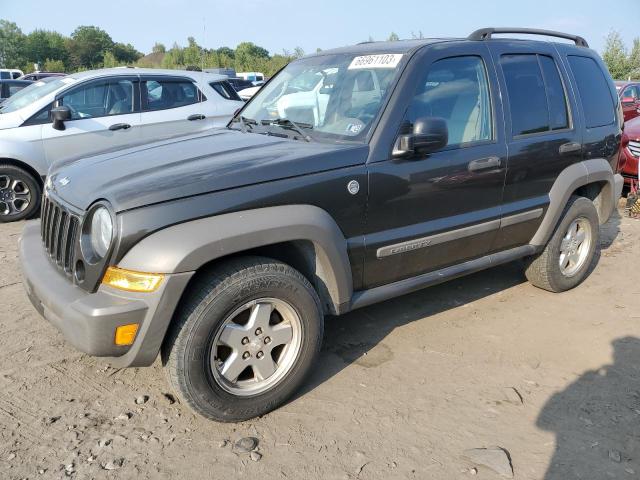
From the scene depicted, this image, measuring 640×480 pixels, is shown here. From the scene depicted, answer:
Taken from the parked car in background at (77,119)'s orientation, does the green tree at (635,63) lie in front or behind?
behind

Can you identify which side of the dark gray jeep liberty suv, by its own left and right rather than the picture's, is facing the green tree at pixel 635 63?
back

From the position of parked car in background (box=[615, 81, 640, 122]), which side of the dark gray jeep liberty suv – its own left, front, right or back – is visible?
back

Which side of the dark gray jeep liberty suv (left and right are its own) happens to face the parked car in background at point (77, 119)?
right

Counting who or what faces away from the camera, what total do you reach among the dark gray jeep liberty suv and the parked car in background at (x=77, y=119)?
0

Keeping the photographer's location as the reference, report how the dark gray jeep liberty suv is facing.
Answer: facing the viewer and to the left of the viewer

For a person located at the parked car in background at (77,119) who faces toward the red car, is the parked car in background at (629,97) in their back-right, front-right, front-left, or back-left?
front-left

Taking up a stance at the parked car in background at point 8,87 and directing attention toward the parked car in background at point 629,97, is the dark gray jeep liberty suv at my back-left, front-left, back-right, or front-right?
front-right

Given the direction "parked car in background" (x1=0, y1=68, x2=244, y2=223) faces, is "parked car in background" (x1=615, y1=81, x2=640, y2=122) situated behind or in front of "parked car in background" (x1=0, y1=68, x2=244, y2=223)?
behind

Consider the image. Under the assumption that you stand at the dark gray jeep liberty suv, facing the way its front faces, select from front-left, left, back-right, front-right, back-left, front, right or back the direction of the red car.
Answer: back

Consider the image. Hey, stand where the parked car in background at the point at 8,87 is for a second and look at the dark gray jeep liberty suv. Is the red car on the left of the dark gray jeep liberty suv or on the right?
left

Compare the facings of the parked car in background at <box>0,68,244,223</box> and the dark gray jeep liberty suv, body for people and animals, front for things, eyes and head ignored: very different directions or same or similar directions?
same or similar directions

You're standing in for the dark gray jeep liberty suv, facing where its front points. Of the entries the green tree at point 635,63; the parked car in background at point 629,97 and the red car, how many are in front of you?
0

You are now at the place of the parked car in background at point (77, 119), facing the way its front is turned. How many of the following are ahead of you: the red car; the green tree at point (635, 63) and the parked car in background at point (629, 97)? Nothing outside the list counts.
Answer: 0
